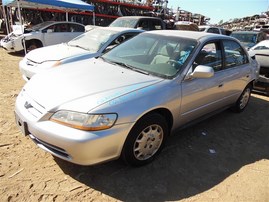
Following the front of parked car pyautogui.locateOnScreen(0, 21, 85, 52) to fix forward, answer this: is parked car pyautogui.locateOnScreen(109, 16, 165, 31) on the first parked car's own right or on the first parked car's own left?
on the first parked car's own left

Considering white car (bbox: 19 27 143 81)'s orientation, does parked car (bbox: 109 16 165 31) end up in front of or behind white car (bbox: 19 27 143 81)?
behind

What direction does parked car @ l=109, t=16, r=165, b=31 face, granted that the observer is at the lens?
facing the viewer and to the left of the viewer

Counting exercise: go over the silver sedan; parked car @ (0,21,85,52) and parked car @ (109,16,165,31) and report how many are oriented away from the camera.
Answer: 0

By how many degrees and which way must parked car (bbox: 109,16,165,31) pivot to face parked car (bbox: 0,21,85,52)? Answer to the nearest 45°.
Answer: approximately 45° to its right

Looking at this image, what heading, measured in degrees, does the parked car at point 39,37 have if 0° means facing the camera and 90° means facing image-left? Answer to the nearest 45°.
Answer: approximately 45°

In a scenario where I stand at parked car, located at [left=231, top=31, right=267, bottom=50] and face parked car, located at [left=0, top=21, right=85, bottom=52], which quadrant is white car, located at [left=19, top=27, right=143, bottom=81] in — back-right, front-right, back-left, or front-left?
front-left

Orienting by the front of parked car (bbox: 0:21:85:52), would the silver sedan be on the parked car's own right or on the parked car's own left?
on the parked car's own left

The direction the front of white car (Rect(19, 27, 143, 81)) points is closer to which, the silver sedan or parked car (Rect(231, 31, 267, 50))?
the silver sedan

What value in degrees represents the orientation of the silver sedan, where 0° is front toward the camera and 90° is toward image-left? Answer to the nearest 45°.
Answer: approximately 45°

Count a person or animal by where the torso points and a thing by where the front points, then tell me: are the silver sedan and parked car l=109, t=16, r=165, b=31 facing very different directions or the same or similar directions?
same or similar directions

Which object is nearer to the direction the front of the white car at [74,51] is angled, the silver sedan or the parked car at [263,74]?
the silver sedan

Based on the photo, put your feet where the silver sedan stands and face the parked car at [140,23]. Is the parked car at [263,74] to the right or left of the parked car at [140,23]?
right

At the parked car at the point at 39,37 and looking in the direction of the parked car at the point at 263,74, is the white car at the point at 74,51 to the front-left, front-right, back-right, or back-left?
front-right

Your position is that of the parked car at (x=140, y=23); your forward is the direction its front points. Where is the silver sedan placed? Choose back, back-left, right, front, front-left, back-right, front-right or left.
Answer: front-left

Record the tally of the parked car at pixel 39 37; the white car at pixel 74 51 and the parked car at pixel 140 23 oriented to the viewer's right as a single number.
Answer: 0

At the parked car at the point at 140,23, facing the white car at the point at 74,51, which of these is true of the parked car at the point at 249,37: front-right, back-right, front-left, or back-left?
back-left

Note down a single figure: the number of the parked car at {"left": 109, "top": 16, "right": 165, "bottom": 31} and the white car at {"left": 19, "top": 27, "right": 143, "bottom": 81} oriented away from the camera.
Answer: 0

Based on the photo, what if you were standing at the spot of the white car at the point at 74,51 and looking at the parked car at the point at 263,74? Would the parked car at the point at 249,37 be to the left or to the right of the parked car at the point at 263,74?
left

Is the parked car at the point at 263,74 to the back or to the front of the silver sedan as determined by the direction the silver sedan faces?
to the back
